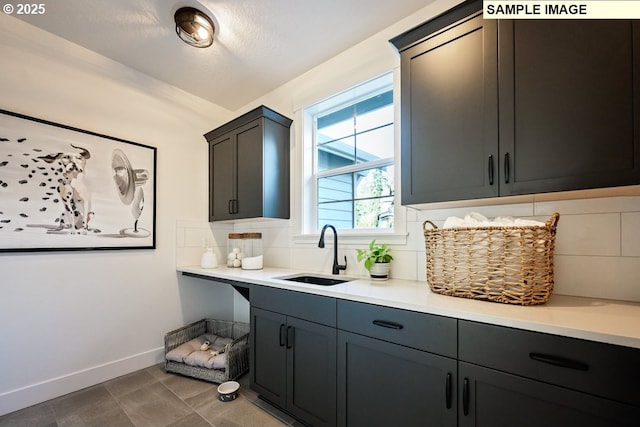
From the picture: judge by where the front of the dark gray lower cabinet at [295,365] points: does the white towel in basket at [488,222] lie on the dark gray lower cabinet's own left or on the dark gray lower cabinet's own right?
on the dark gray lower cabinet's own left

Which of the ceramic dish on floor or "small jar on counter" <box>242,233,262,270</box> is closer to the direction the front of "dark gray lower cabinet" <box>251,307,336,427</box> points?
the ceramic dish on floor

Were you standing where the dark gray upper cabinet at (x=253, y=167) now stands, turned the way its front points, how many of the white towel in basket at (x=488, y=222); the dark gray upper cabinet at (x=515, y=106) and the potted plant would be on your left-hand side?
3

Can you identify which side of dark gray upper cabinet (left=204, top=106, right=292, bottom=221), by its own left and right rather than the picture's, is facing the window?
left

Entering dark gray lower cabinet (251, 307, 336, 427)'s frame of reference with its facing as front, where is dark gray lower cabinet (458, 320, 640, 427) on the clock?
dark gray lower cabinet (458, 320, 640, 427) is roughly at 9 o'clock from dark gray lower cabinet (251, 307, 336, 427).

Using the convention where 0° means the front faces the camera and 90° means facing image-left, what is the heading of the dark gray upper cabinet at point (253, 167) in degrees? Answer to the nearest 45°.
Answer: approximately 45°

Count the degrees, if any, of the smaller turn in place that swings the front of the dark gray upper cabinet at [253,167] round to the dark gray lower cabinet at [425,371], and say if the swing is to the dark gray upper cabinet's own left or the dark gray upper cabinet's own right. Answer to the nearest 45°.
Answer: approximately 45° to the dark gray upper cabinet's own left

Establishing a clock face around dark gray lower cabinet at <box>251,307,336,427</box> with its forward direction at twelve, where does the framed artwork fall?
The framed artwork is roughly at 2 o'clock from the dark gray lower cabinet.

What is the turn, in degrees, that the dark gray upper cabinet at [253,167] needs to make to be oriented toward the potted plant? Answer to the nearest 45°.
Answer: approximately 90° to its left

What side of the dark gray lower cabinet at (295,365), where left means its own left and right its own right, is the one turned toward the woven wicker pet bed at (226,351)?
right

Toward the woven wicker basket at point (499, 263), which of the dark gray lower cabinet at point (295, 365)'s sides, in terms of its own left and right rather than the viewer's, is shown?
left
